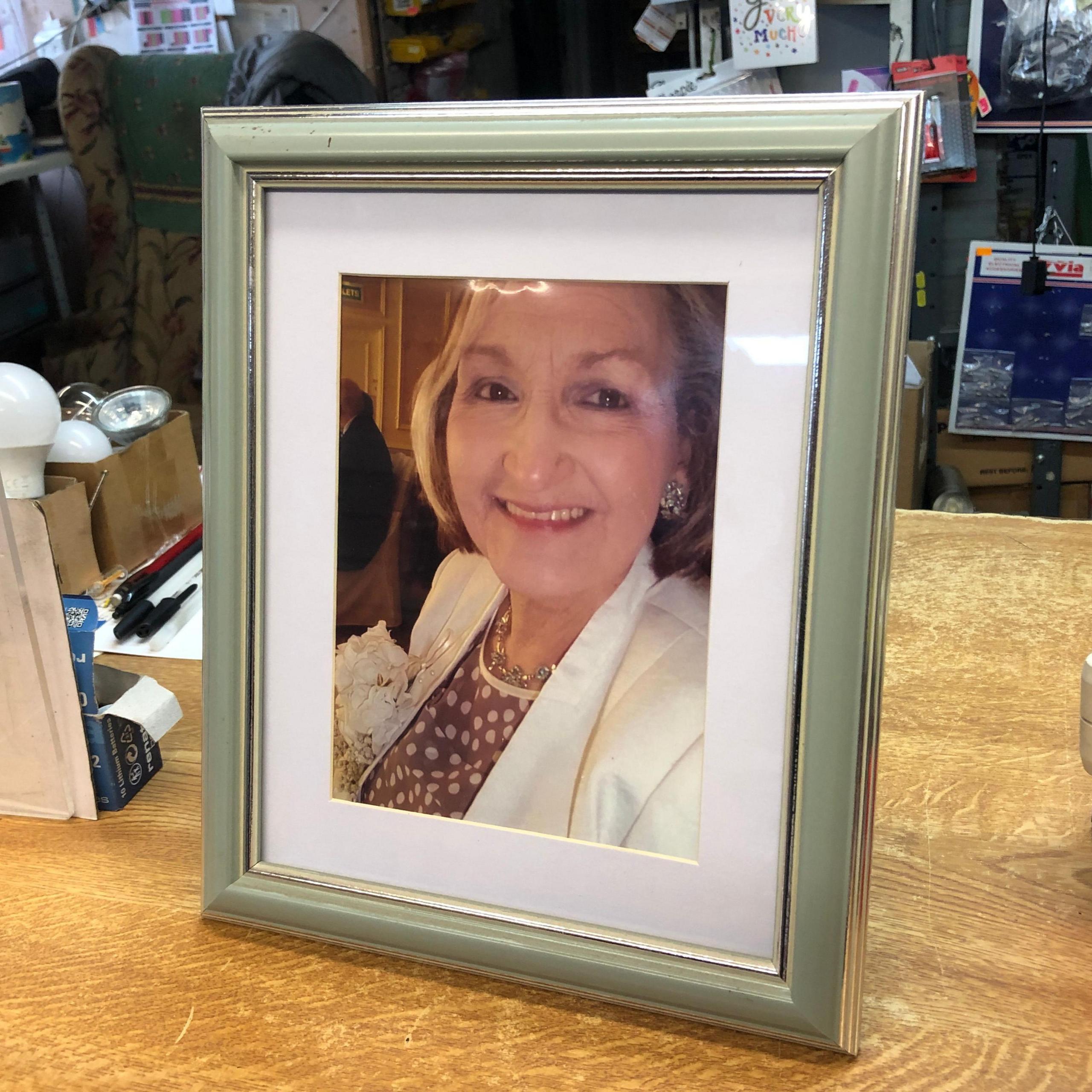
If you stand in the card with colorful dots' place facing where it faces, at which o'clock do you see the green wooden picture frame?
The green wooden picture frame is roughly at 12 o'clock from the card with colorful dots.

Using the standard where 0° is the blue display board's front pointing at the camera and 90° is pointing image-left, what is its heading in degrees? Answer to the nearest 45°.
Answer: approximately 0°

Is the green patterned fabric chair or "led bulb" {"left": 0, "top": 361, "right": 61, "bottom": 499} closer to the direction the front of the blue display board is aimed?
the led bulb

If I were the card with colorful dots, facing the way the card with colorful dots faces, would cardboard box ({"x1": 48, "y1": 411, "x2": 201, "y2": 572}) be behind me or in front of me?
in front

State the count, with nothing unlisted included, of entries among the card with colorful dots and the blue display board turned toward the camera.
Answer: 2

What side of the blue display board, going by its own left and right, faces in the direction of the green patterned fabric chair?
right
